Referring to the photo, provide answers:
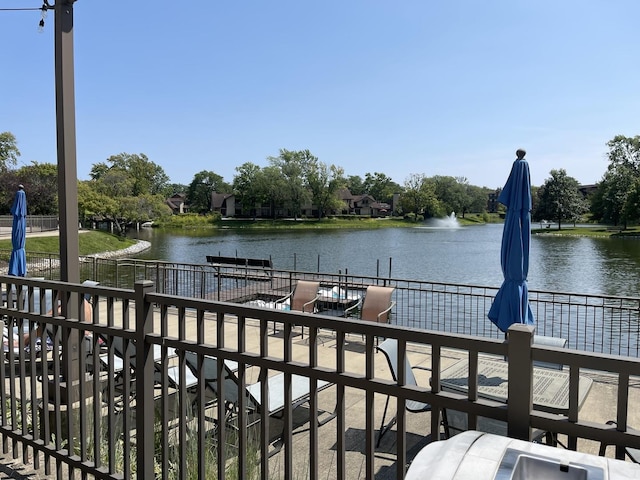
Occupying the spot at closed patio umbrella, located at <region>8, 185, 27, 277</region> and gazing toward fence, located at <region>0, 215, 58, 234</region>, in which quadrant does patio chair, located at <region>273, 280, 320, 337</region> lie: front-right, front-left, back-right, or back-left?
back-right

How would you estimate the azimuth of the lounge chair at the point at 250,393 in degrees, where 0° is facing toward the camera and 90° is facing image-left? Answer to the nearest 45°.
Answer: approximately 225°
